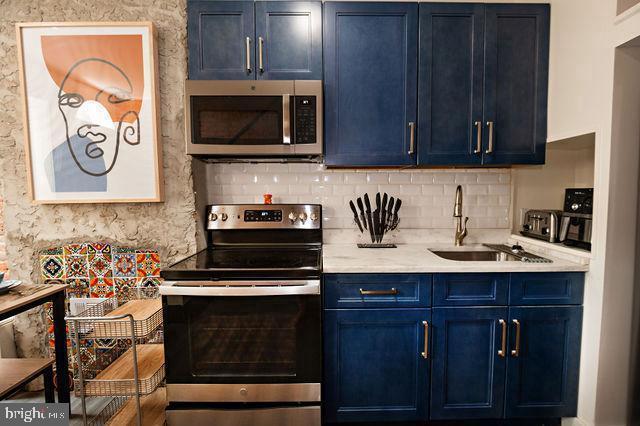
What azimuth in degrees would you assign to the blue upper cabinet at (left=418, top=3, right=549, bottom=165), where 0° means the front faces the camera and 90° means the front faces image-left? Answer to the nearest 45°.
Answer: approximately 0°

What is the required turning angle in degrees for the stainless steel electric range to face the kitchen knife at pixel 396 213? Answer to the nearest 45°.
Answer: approximately 90° to its left

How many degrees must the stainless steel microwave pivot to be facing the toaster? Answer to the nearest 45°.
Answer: approximately 90° to its left

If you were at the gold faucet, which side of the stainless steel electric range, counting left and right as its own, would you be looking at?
left

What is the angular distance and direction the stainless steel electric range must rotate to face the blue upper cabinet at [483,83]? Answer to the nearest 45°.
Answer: approximately 90° to its left

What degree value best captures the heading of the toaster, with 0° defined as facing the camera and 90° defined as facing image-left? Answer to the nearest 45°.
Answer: approximately 45°

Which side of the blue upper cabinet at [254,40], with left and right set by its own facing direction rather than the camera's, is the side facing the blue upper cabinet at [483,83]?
left
